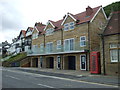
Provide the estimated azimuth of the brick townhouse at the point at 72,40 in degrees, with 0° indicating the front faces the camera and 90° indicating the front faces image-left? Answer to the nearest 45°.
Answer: approximately 45°

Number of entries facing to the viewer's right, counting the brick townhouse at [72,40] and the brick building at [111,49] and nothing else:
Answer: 0

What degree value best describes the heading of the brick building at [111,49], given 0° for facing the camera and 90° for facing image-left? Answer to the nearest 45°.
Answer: approximately 45°

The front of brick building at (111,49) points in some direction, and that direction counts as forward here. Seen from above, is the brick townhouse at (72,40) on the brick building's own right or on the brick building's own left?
on the brick building's own right

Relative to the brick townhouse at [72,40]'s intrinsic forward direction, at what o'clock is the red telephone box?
The red telephone box is roughly at 10 o'clock from the brick townhouse.

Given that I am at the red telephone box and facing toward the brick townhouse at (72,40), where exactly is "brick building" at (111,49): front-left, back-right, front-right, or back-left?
back-right
